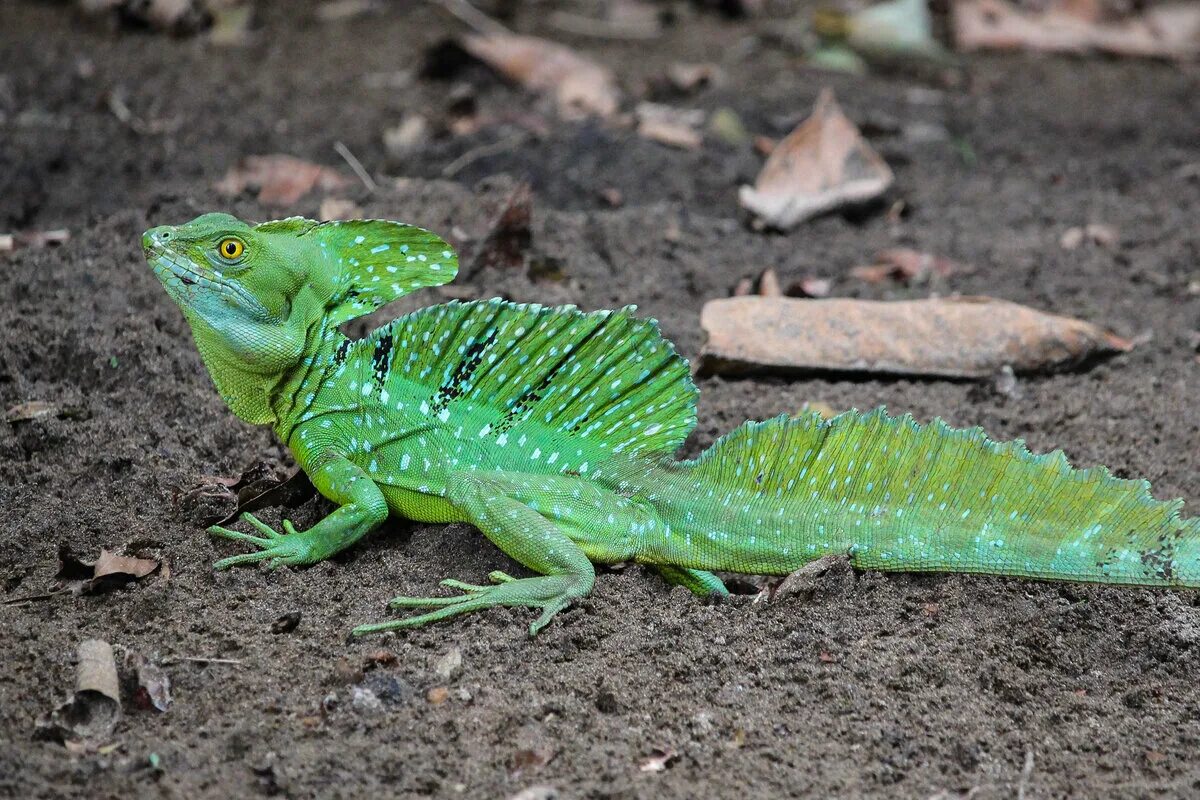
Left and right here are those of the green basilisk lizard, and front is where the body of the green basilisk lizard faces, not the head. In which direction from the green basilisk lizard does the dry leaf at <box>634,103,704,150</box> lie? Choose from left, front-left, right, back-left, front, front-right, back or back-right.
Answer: right

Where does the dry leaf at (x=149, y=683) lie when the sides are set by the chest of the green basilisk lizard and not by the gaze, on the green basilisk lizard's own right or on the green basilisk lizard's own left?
on the green basilisk lizard's own left

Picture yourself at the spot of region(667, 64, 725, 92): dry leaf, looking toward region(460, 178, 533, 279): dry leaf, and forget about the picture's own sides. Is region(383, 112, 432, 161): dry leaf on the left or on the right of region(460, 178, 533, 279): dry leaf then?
right

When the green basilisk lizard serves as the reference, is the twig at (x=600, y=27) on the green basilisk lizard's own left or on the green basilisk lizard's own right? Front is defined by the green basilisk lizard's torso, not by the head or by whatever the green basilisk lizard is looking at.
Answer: on the green basilisk lizard's own right

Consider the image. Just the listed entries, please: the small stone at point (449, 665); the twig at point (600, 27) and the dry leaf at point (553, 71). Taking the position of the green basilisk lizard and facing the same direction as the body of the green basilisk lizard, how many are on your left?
1

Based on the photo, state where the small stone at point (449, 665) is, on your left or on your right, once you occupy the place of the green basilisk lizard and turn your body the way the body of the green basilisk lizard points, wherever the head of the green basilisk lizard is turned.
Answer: on your left

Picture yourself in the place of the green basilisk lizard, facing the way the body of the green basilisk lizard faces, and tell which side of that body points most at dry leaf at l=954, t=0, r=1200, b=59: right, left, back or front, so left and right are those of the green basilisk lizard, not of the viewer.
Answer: right

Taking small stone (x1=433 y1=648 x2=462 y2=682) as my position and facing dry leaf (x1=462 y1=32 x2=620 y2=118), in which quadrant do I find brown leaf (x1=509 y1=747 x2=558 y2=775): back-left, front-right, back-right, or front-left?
back-right

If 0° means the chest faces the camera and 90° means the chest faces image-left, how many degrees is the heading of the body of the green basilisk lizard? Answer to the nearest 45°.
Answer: approximately 90°

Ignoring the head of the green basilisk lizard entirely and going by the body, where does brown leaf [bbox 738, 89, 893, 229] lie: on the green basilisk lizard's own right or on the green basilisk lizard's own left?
on the green basilisk lizard's own right

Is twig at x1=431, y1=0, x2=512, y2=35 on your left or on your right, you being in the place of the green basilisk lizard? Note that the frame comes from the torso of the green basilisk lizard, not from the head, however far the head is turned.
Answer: on your right

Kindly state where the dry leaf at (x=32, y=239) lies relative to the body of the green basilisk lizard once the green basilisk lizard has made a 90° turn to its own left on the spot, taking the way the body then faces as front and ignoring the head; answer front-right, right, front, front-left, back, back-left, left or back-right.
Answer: back-right

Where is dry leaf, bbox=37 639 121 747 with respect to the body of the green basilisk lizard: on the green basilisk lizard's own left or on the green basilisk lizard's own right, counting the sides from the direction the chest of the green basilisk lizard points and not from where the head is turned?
on the green basilisk lizard's own left

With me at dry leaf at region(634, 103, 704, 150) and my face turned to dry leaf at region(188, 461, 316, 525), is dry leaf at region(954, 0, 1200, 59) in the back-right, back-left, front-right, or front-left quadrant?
back-left
